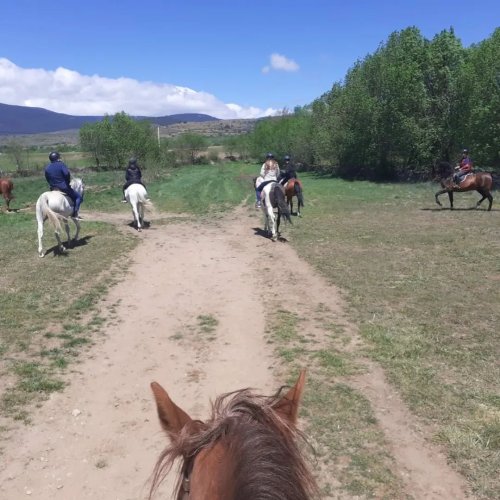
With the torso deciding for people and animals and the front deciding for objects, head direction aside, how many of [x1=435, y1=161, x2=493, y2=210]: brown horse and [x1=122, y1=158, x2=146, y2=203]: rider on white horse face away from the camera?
1

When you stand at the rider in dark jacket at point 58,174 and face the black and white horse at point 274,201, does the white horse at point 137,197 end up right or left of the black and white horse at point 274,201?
left

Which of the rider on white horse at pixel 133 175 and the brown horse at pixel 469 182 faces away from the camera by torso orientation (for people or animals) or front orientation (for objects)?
the rider on white horse

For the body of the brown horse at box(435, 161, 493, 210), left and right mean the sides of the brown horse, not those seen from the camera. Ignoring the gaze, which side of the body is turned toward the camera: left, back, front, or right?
left

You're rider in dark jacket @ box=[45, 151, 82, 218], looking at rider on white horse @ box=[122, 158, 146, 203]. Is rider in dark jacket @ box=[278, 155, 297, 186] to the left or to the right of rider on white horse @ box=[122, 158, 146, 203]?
right

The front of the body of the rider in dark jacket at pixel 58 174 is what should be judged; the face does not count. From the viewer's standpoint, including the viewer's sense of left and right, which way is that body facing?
facing away from the viewer and to the right of the viewer

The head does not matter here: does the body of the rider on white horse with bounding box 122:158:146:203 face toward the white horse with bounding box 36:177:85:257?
no

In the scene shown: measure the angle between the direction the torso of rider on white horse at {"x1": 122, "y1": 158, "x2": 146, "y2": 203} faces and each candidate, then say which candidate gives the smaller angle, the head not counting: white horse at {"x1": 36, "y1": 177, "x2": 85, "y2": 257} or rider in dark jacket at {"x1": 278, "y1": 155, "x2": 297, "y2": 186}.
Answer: the rider in dark jacket

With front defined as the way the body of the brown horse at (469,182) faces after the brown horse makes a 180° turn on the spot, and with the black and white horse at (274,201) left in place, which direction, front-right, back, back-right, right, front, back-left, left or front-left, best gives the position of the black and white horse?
back-right

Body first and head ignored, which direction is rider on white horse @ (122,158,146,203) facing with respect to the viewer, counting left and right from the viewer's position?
facing away from the viewer

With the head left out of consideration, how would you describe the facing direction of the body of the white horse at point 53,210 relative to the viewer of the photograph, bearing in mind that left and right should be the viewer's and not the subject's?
facing away from the viewer and to the right of the viewer

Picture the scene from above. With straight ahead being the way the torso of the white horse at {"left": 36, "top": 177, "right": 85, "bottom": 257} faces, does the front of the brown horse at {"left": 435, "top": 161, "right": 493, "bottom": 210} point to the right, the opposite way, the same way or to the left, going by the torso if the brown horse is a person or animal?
to the left

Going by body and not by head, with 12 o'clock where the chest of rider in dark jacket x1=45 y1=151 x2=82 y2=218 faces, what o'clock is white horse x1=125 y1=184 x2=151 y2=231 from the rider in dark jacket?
The white horse is roughly at 12 o'clock from the rider in dark jacket.

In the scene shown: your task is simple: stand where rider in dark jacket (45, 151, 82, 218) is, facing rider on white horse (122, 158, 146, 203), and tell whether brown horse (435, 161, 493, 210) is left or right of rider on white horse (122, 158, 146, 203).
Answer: right

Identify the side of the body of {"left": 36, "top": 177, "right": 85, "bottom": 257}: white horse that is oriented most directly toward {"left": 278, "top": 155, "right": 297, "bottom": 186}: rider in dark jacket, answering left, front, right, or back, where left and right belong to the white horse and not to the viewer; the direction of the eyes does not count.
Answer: front
